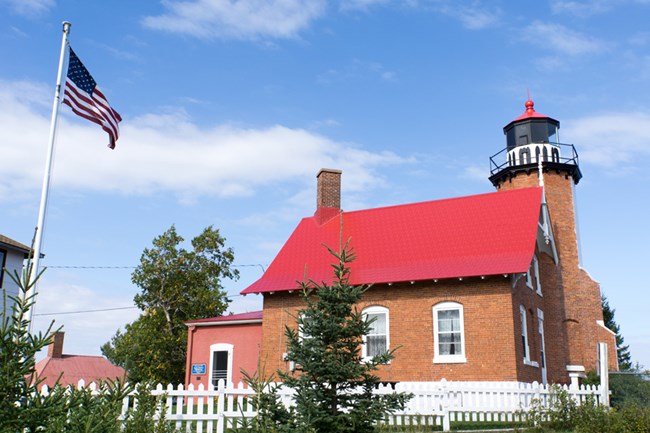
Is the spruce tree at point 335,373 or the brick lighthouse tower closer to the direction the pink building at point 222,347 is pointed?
the spruce tree

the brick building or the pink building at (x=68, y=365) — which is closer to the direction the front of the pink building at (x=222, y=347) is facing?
the brick building

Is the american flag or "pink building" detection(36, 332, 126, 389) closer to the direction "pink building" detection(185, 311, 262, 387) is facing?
the american flag

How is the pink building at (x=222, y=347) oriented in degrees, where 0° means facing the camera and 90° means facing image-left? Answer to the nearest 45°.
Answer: approximately 0°

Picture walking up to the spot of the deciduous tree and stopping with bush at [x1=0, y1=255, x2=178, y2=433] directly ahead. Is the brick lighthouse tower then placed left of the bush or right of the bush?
left

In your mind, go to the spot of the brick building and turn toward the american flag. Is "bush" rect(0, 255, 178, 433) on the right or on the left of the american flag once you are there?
left

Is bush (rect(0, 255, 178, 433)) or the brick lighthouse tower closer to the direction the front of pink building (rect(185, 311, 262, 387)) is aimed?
the bush

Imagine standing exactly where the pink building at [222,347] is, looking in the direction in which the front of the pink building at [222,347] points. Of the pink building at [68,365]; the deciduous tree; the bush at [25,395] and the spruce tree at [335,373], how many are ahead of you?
2

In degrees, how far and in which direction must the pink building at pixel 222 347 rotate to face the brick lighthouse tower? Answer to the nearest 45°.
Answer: approximately 90° to its left

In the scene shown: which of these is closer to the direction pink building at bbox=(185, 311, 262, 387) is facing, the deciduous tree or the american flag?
the american flag
